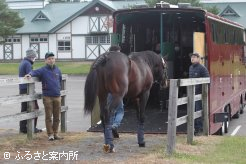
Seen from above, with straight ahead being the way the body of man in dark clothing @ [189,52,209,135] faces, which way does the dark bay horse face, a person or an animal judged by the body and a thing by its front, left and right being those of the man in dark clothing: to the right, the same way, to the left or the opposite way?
the opposite way

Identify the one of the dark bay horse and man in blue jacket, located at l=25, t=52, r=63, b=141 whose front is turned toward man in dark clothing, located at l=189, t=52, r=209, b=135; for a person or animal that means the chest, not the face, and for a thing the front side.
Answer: the dark bay horse

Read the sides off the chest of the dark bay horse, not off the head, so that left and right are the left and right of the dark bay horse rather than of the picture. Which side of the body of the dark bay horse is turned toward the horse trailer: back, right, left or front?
front

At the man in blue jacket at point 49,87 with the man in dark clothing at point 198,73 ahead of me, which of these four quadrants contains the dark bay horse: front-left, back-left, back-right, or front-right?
front-right

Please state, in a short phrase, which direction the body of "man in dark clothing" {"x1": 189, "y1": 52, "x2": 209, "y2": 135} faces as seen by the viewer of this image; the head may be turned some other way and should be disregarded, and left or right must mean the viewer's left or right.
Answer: facing the viewer and to the left of the viewer

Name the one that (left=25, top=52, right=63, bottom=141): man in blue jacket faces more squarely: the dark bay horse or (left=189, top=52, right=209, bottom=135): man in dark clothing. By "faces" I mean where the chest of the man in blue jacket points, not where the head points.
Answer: the dark bay horse

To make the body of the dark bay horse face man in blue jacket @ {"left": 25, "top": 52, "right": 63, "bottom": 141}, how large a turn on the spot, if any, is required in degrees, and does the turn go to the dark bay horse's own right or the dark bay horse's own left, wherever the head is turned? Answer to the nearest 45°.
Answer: approximately 90° to the dark bay horse's own left

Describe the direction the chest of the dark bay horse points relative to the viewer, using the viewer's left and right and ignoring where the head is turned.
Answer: facing away from the viewer and to the right of the viewer
